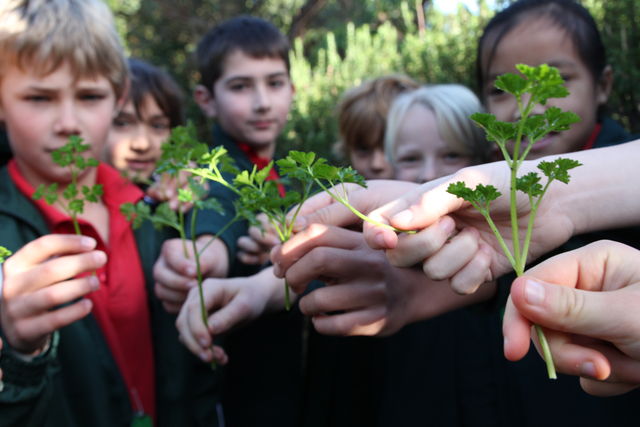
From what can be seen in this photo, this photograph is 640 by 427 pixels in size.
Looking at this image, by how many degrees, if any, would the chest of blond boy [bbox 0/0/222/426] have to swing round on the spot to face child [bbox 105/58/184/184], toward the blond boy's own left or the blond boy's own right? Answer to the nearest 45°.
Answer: approximately 180°

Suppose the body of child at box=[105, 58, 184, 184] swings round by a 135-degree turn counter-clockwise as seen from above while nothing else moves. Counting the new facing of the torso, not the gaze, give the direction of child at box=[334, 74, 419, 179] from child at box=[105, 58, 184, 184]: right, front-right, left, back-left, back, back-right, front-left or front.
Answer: front-right

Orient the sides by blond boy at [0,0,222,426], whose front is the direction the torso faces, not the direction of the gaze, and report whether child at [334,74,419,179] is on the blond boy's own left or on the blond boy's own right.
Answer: on the blond boy's own left

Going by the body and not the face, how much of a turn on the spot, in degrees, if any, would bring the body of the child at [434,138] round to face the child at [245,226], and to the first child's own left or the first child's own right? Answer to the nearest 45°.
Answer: approximately 45° to the first child's own right

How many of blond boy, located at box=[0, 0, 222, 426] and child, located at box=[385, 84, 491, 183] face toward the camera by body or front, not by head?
2

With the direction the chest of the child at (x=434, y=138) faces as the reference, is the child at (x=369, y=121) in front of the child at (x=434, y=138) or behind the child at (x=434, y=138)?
behind

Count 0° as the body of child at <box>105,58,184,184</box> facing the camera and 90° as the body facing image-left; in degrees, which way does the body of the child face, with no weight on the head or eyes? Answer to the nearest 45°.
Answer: approximately 0°

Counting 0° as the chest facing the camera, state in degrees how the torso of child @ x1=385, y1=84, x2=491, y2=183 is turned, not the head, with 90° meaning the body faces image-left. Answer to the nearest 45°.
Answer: approximately 0°

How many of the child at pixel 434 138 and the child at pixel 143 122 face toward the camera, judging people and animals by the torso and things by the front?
2
